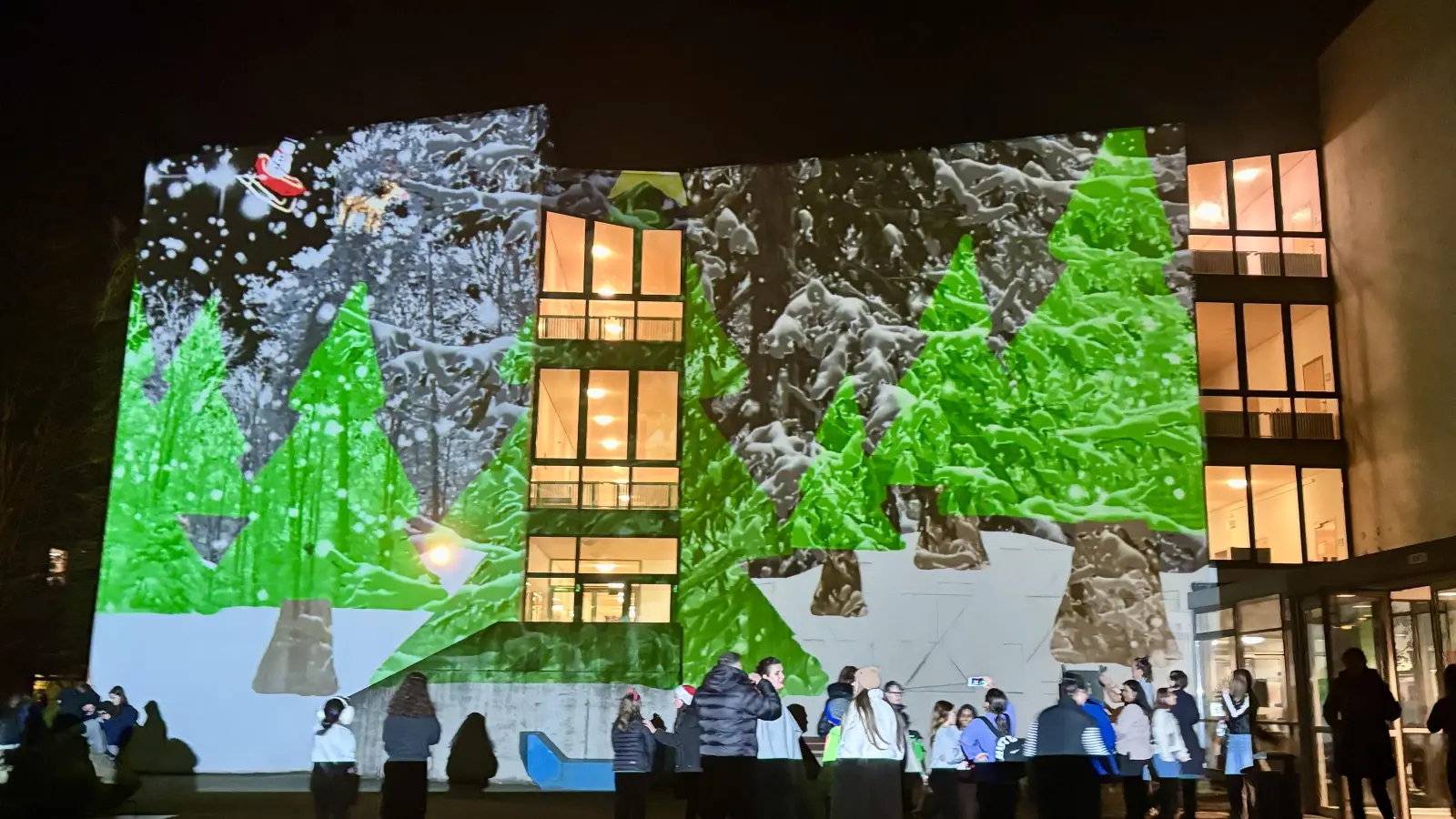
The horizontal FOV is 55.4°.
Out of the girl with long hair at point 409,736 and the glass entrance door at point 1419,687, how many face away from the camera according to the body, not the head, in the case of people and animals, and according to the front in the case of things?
1

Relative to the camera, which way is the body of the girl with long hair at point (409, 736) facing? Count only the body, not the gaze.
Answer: away from the camera

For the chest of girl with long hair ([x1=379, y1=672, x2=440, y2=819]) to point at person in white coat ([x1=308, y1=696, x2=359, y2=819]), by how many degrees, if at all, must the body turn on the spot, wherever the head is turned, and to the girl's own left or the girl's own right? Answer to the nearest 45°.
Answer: approximately 45° to the girl's own left

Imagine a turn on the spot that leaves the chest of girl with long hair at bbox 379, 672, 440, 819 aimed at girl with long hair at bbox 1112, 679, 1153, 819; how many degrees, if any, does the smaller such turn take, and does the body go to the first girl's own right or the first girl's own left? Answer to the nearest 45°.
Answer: approximately 90° to the first girl's own right

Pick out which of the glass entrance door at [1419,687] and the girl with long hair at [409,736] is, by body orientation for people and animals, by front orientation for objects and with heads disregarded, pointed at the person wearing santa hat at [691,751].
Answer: the glass entrance door

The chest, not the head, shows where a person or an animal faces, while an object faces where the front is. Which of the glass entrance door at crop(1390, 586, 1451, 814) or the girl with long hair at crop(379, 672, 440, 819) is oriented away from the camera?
the girl with long hair

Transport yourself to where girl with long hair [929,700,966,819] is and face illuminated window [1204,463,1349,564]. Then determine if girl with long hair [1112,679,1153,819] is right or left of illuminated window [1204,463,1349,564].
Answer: right

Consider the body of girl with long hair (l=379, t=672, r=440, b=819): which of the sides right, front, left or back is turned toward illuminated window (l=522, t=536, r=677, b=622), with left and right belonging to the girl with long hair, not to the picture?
front

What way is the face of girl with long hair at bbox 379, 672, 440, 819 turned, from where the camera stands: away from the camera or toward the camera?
away from the camera

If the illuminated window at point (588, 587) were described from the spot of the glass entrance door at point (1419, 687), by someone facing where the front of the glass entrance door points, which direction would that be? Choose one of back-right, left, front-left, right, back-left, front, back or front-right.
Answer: front-right

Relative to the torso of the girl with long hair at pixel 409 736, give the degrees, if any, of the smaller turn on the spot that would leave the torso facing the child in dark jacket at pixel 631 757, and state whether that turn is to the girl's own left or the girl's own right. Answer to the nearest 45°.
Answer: approximately 90° to the girl's own right
